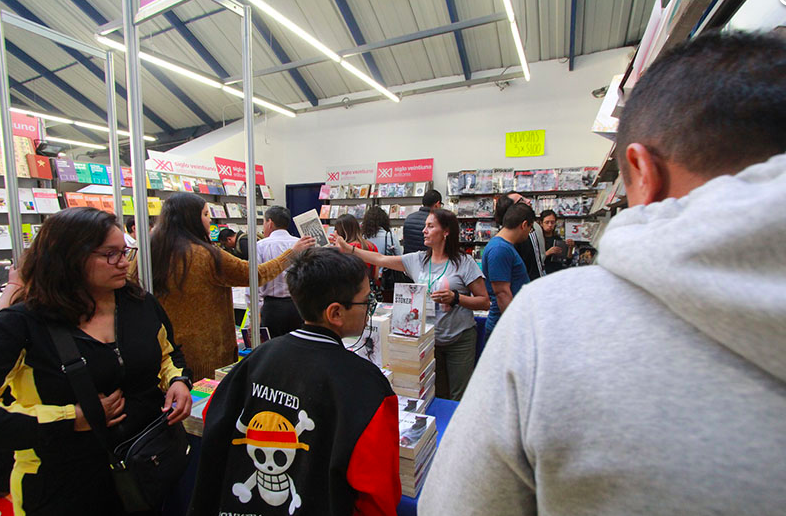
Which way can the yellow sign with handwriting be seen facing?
toward the camera

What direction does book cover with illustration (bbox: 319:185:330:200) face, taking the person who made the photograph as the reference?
facing the viewer

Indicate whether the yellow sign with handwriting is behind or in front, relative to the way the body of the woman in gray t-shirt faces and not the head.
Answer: behind

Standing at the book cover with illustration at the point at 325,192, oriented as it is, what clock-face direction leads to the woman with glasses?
The woman with glasses is roughly at 12 o'clock from the book cover with illustration.

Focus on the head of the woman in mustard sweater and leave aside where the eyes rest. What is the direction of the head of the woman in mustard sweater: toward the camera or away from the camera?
away from the camera

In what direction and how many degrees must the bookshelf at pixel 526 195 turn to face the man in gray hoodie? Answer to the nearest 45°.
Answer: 0° — it already faces them

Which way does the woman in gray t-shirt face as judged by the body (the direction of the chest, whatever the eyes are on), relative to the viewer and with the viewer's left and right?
facing the viewer and to the left of the viewer

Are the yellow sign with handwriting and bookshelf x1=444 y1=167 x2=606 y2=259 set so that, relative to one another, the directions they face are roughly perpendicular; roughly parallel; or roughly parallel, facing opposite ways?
roughly parallel

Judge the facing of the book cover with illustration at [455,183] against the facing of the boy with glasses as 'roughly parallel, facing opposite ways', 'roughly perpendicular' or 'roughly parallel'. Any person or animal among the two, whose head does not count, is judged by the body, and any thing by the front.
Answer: roughly parallel, facing opposite ways

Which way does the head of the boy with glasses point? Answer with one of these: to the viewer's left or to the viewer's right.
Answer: to the viewer's right

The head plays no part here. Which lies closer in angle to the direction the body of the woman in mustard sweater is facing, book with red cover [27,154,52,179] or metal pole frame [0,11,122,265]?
the book with red cover

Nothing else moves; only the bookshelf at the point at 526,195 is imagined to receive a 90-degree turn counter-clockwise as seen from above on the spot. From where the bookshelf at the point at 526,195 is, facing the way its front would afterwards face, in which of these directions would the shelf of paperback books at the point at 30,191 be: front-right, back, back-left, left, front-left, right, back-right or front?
back-right

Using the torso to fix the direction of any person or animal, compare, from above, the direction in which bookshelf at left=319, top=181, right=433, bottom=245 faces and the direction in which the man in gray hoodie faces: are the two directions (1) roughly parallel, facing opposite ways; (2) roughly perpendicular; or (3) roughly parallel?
roughly parallel, facing opposite ways

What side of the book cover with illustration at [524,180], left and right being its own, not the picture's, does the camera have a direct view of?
front

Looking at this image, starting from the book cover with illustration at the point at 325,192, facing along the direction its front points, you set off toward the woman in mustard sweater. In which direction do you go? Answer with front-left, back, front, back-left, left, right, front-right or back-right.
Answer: front

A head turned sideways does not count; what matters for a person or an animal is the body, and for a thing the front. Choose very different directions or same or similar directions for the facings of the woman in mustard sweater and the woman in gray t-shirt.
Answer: very different directions
